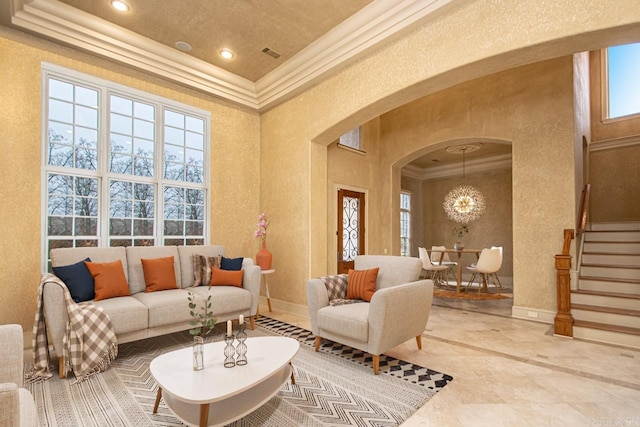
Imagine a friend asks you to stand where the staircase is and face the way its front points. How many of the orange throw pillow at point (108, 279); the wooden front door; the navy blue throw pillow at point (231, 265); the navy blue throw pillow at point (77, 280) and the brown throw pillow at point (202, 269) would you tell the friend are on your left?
0

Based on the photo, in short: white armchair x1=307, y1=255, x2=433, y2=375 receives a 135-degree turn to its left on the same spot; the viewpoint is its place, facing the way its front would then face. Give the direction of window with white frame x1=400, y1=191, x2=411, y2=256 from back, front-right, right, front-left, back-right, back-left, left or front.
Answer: left

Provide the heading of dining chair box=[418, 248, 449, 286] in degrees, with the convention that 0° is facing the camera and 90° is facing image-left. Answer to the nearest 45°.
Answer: approximately 270°

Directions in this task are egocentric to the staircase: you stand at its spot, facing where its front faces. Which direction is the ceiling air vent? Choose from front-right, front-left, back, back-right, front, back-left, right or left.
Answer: front-right

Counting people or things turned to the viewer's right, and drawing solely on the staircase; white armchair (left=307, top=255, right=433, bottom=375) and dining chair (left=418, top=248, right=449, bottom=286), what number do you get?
1

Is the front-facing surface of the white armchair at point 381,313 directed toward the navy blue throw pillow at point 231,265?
no

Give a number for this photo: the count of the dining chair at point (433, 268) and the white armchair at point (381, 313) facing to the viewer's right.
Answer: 1

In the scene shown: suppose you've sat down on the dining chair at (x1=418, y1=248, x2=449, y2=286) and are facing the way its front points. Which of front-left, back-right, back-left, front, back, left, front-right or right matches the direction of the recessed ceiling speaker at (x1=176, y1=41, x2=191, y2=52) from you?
back-right

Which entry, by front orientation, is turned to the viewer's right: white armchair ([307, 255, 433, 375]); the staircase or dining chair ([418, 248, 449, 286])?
the dining chair

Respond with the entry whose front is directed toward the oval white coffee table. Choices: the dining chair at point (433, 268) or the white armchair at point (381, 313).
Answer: the white armchair

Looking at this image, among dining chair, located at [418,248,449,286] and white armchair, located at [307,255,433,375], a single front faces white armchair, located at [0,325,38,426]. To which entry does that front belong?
white armchair, located at [307,255,433,375]

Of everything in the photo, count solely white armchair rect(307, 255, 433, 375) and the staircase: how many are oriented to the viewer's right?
0
